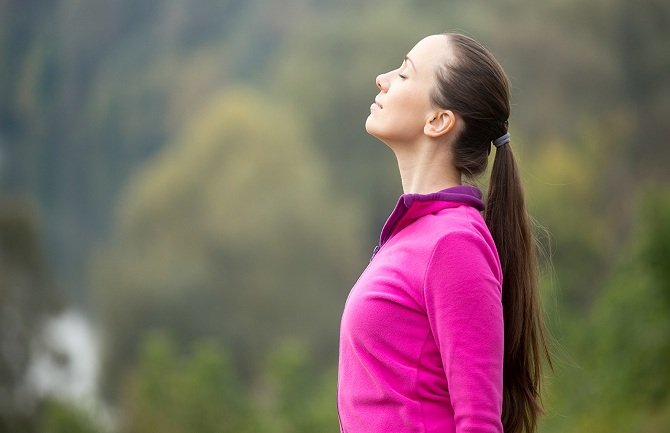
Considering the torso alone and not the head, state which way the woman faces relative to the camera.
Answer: to the viewer's left

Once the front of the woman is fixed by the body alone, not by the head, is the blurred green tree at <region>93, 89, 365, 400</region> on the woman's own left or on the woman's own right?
on the woman's own right

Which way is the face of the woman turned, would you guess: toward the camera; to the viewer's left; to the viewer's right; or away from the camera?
to the viewer's left
